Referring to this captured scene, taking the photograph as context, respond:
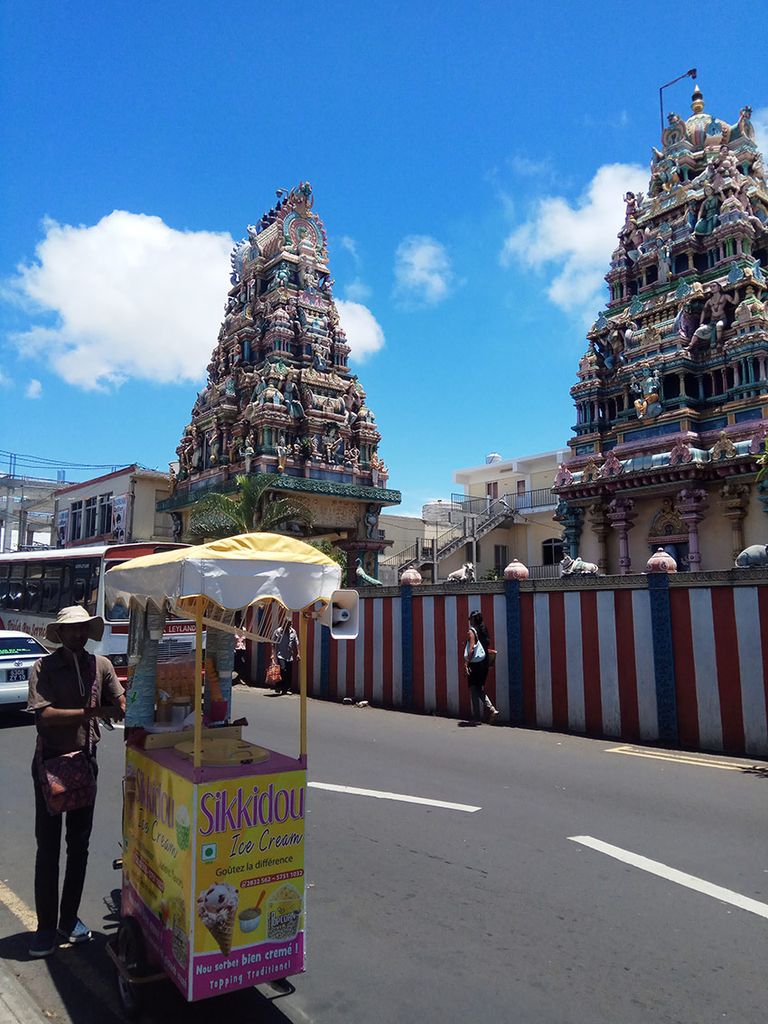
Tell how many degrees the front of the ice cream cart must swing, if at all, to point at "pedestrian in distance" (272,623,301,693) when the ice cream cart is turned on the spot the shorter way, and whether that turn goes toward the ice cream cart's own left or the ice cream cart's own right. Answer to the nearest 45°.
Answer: approximately 135° to the ice cream cart's own left

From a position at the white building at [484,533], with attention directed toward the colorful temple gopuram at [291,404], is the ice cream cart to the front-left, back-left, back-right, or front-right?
front-left

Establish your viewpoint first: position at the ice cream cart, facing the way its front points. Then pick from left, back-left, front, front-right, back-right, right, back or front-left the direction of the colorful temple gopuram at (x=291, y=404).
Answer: back-left

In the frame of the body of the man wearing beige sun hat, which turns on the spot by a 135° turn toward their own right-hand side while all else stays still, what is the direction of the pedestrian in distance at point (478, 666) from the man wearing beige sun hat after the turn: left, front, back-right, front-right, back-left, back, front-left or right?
back-right

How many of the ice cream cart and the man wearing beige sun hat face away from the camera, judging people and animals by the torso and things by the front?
0

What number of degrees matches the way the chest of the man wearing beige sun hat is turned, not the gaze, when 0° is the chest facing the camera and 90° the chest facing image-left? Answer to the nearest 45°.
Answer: approximately 315°

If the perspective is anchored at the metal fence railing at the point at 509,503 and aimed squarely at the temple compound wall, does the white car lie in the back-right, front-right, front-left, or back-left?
front-right

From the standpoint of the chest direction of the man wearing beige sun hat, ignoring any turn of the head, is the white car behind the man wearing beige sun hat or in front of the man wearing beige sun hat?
behind

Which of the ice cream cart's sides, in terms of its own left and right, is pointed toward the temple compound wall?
left

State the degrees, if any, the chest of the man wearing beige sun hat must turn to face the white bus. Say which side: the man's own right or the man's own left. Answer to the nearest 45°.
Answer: approximately 135° to the man's own left

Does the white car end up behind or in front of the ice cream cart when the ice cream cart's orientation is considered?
behind

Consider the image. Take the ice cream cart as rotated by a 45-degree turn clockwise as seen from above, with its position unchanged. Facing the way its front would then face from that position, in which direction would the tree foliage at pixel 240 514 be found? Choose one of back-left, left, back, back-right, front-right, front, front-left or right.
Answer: back

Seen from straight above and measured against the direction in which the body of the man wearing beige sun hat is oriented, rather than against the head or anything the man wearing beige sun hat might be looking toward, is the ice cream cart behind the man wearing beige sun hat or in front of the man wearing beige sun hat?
in front

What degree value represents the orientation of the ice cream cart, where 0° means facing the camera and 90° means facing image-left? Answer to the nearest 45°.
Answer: approximately 315°

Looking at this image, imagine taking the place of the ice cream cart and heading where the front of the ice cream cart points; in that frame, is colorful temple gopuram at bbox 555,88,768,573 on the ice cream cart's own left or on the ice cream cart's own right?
on the ice cream cart's own left
